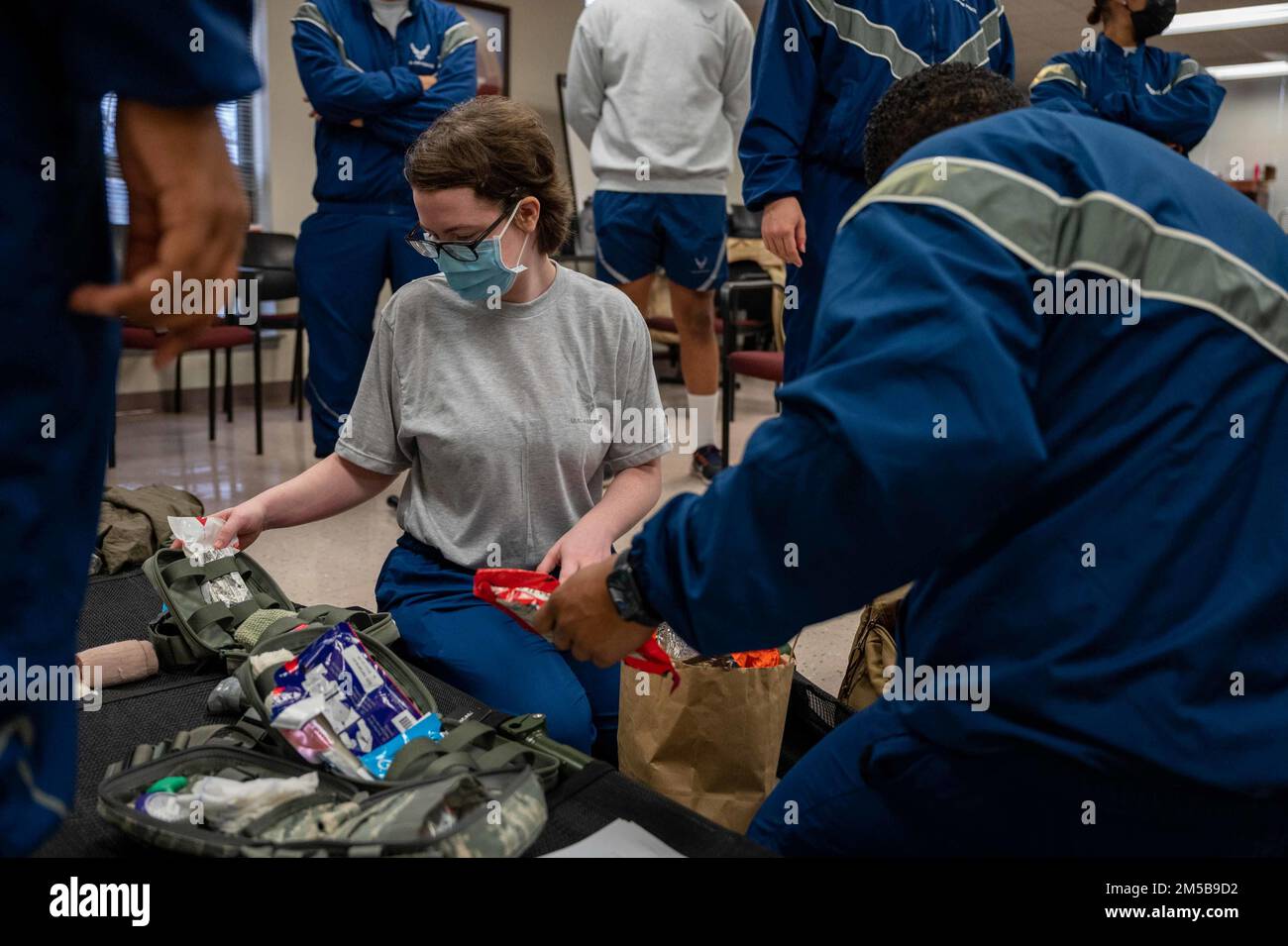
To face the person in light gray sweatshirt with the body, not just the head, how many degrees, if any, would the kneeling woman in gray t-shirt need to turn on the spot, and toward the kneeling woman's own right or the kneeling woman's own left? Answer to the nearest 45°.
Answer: approximately 180°

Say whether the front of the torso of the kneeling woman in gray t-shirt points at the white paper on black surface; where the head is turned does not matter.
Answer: yes

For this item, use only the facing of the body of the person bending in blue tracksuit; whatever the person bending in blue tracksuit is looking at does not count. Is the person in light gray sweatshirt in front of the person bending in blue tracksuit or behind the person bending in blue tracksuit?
in front

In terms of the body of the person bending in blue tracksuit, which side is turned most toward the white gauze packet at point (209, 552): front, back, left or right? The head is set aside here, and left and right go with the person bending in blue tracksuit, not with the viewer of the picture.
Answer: front

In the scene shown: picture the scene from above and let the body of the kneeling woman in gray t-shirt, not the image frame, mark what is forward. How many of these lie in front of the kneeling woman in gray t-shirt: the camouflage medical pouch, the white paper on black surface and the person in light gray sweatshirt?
2

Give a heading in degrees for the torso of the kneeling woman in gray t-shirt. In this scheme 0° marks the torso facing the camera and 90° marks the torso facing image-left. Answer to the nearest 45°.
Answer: approximately 0°

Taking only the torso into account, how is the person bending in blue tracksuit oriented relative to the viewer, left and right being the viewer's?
facing away from the viewer and to the left of the viewer

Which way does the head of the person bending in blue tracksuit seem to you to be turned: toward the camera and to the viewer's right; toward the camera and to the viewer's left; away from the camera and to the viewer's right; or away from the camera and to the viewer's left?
away from the camera and to the viewer's left
